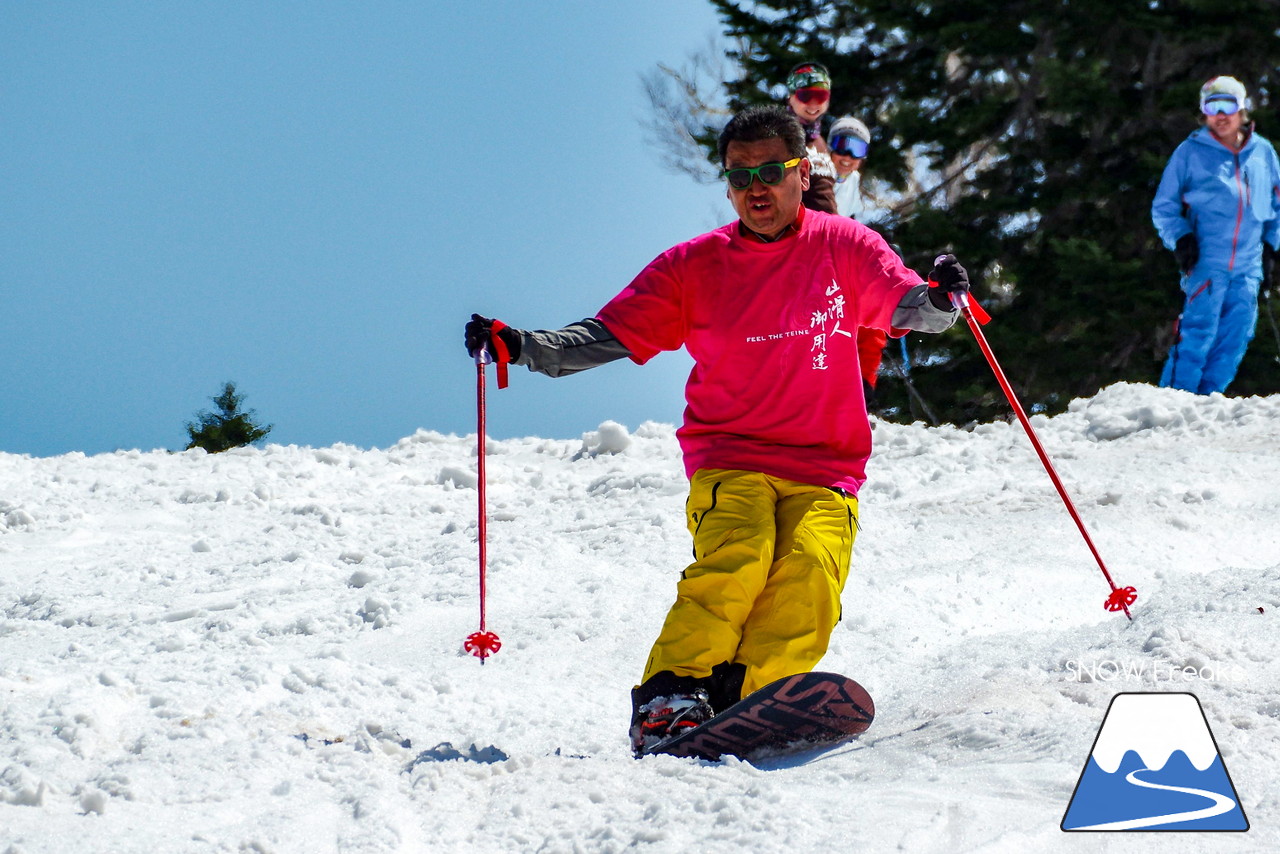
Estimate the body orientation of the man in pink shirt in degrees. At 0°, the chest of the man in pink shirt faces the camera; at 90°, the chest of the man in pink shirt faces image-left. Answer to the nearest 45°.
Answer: approximately 0°

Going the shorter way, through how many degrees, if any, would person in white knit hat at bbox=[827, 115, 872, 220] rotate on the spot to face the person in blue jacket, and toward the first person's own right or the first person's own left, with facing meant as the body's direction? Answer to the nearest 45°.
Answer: approximately 135° to the first person's own left

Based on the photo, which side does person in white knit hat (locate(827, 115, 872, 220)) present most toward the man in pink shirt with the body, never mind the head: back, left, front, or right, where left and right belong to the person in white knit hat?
front

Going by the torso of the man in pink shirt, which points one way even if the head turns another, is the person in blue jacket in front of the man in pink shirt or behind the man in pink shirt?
behind

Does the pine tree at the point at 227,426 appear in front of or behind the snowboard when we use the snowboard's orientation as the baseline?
behind

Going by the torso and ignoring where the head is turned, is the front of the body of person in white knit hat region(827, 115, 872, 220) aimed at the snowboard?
yes

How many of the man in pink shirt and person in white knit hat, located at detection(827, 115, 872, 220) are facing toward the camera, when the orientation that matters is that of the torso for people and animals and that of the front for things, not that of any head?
2

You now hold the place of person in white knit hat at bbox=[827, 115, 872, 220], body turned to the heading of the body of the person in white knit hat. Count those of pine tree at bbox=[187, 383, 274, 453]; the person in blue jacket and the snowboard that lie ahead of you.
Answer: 1

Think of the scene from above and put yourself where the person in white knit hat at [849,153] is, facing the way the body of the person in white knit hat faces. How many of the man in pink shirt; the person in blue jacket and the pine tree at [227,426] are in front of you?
1

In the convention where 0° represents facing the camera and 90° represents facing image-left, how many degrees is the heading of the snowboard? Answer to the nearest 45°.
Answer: approximately 315°
